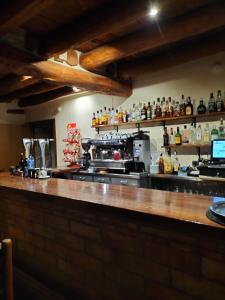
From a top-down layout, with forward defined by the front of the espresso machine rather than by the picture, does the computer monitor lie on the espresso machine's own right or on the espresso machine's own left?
on the espresso machine's own left

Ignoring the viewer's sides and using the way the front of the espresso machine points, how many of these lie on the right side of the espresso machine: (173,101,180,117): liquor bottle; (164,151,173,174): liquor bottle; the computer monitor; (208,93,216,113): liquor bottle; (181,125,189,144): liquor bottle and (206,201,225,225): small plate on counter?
0

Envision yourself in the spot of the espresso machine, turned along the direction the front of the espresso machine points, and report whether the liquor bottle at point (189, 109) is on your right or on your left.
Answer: on your left

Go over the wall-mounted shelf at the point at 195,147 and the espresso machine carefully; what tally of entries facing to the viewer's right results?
0

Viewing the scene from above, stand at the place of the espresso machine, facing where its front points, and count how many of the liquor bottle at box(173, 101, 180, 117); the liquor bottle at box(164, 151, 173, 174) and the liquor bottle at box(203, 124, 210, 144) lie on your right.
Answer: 0

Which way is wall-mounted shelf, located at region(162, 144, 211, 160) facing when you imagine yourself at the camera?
facing the viewer and to the left of the viewer

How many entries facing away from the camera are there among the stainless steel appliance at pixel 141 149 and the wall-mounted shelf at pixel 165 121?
0

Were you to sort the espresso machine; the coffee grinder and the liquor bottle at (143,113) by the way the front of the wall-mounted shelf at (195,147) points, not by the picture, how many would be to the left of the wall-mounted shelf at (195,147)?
0

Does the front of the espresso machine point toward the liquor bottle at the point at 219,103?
no

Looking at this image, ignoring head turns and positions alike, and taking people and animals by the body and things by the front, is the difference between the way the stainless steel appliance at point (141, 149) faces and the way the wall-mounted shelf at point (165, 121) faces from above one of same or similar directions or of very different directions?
same or similar directions

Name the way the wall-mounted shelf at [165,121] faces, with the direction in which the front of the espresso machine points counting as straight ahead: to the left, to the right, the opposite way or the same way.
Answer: the same way

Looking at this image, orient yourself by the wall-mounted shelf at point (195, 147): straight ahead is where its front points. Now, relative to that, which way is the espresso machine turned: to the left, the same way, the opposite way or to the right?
the same way

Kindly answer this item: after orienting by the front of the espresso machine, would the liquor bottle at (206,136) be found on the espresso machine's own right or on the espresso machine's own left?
on the espresso machine's own left

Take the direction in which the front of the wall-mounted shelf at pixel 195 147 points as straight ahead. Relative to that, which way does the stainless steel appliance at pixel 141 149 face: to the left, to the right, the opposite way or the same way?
the same way

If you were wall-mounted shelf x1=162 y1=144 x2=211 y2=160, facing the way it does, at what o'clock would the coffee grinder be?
The coffee grinder is roughly at 2 o'clock from the wall-mounted shelf.

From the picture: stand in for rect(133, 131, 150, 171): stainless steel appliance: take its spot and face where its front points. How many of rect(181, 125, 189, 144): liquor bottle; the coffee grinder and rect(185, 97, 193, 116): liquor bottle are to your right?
1

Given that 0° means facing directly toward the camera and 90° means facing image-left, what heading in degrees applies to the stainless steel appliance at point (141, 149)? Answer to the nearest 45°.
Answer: approximately 45°

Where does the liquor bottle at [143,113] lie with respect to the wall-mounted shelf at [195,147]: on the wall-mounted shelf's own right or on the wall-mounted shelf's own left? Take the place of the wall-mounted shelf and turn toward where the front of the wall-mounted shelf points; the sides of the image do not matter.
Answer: on the wall-mounted shelf's own right

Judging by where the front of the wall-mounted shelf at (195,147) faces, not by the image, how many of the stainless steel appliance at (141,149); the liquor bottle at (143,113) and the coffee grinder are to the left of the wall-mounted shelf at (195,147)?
0

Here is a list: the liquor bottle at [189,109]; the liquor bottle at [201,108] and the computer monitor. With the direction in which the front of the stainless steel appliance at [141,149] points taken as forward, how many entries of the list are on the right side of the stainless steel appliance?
0

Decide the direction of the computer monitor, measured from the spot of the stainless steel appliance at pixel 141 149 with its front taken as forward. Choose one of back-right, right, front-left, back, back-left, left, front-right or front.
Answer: left

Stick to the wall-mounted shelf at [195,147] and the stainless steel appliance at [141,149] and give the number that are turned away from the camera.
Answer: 0
